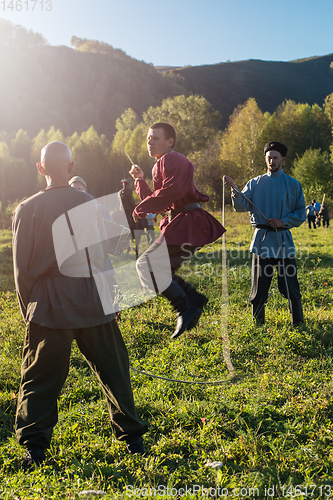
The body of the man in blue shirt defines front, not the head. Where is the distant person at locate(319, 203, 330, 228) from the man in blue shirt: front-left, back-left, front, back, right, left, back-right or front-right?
back

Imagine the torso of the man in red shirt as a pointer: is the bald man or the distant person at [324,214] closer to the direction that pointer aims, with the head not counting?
the bald man

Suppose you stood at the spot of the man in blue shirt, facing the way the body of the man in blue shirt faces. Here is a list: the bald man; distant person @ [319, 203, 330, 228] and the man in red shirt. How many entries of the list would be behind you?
1

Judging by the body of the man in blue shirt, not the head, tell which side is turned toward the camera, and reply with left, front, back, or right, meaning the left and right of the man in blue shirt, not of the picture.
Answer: front

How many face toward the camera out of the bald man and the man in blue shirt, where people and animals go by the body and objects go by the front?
1

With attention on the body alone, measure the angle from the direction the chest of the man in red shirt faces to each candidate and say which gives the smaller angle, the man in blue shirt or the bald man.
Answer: the bald man

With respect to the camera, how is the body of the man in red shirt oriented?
to the viewer's left

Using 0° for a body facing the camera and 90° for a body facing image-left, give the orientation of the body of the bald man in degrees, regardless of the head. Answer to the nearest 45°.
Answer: approximately 180°

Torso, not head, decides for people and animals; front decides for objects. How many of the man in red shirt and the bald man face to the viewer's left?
1

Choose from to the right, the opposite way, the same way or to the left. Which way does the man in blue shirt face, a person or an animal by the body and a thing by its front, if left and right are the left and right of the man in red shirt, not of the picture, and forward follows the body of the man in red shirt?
to the left

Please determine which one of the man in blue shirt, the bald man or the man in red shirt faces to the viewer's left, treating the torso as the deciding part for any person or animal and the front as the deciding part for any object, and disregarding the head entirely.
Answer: the man in red shirt

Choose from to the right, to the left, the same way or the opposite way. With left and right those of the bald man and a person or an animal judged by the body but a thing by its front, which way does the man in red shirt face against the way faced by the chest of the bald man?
to the left
